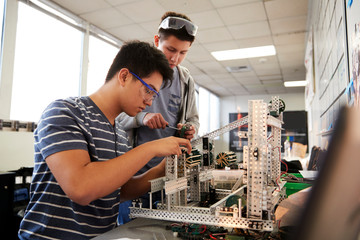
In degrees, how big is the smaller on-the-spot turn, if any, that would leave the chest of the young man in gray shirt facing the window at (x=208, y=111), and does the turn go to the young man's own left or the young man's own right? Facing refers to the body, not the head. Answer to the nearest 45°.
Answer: approximately 135° to the young man's own left

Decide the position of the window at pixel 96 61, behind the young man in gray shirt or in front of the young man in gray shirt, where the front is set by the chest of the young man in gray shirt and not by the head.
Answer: behind

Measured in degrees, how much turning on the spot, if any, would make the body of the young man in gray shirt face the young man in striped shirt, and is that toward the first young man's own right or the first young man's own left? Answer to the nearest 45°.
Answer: approximately 90° to the first young man's own right

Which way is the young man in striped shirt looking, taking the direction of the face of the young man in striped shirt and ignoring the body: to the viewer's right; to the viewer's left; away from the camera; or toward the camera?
to the viewer's right

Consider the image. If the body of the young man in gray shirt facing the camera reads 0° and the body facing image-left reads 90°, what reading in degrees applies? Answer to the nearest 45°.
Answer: approximately 315°
